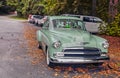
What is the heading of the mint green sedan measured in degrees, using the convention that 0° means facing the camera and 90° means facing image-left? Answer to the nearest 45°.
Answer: approximately 315°
